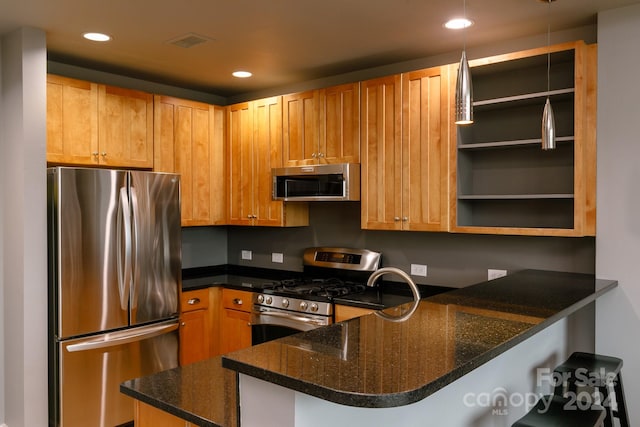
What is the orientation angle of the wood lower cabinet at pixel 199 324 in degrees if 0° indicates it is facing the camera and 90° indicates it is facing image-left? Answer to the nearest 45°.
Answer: approximately 315°

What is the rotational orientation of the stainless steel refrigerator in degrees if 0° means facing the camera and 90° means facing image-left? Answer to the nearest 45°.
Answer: approximately 315°

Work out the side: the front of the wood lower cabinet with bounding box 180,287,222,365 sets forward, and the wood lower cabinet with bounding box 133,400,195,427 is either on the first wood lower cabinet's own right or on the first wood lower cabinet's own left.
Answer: on the first wood lower cabinet's own right

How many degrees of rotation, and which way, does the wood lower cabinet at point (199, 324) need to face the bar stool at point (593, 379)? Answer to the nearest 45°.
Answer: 0° — it already faces it

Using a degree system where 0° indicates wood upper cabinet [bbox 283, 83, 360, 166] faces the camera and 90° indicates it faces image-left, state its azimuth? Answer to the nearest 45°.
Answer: approximately 45°

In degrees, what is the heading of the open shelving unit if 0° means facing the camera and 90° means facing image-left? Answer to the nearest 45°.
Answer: approximately 45°
